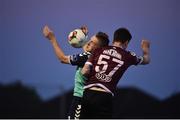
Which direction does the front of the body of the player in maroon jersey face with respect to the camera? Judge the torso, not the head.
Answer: away from the camera
